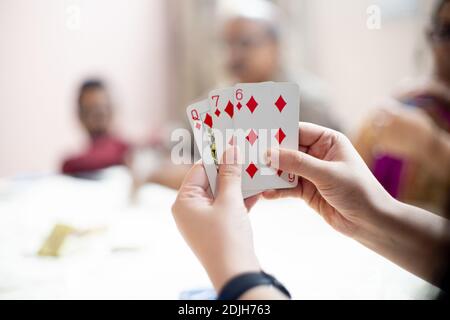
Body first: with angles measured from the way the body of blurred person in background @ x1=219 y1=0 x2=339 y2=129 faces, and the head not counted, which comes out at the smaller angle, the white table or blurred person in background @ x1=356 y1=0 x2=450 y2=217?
the white table

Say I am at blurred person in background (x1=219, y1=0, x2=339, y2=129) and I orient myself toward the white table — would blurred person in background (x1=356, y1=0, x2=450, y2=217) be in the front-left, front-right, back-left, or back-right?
front-left

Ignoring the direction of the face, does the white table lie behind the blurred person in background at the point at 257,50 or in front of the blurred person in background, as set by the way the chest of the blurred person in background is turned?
in front

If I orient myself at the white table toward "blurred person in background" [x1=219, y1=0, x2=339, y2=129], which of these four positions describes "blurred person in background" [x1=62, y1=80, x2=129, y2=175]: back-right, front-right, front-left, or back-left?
front-left

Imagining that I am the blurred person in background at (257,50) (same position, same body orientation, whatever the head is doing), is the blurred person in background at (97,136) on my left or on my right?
on my right

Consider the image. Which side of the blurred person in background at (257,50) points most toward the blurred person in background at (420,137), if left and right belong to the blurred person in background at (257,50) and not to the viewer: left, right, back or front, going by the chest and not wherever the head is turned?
left

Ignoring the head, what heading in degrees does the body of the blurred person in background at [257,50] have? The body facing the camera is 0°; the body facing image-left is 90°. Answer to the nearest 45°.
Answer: approximately 45°
